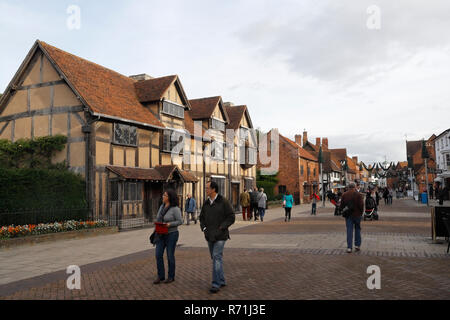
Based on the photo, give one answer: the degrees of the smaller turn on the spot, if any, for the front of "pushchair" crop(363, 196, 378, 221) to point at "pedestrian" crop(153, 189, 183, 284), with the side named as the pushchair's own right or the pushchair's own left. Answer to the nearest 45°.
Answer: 0° — it already faces them

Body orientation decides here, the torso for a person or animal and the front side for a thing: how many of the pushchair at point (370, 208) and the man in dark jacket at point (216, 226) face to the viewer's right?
0

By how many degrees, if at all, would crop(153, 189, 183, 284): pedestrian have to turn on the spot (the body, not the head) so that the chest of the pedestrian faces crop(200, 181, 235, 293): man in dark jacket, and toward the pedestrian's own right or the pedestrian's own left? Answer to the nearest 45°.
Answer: approximately 90° to the pedestrian's own left

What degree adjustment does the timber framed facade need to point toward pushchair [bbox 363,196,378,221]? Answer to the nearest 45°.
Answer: approximately 45° to its left

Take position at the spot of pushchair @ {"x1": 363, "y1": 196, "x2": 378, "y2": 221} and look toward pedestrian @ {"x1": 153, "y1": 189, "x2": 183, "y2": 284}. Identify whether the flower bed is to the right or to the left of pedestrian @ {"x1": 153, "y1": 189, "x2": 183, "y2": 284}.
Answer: right

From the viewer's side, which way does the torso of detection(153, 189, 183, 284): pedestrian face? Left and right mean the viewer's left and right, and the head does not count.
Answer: facing the viewer and to the left of the viewer

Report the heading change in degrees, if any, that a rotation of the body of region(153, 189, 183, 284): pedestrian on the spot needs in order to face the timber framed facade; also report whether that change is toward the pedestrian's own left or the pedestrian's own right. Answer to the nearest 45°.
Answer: approximately 135° to the pedestrian's own right

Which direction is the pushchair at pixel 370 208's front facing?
toward the camera

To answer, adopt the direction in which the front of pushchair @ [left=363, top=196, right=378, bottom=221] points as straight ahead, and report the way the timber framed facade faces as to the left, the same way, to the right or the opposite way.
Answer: to the left

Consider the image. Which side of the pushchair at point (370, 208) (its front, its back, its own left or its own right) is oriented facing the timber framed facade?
right

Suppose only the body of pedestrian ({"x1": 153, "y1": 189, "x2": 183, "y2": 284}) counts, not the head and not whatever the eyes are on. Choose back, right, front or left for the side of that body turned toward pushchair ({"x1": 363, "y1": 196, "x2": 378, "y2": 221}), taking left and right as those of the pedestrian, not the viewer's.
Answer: back

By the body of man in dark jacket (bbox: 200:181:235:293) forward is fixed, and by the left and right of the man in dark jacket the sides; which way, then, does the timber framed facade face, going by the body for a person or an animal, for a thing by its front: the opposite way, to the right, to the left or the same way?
to the left
